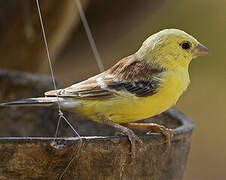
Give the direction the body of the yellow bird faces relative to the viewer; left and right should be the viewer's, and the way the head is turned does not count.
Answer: facing to the right of the viewer
